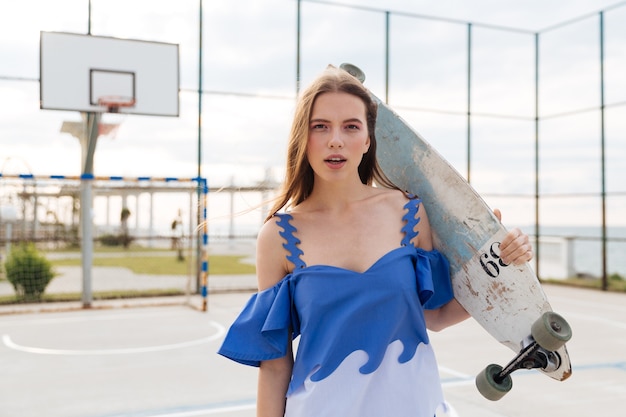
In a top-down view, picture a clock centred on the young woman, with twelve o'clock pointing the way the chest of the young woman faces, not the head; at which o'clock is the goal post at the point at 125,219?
The goal post is roughly at 5 o'clock from the young woman.

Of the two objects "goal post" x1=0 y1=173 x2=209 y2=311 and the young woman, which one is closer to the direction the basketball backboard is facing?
the young woman

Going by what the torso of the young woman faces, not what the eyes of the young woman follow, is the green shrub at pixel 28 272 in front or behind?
behind

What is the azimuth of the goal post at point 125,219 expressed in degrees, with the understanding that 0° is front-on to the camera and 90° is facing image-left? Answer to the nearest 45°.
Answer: approximately 0°

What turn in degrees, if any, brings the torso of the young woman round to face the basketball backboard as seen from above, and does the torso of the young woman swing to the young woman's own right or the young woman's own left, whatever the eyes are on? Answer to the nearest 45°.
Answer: approximately 135° to the young woman's own right
